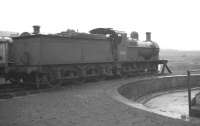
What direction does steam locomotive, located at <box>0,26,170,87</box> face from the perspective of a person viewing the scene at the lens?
facing away from the viewer and to the right of the viewer
